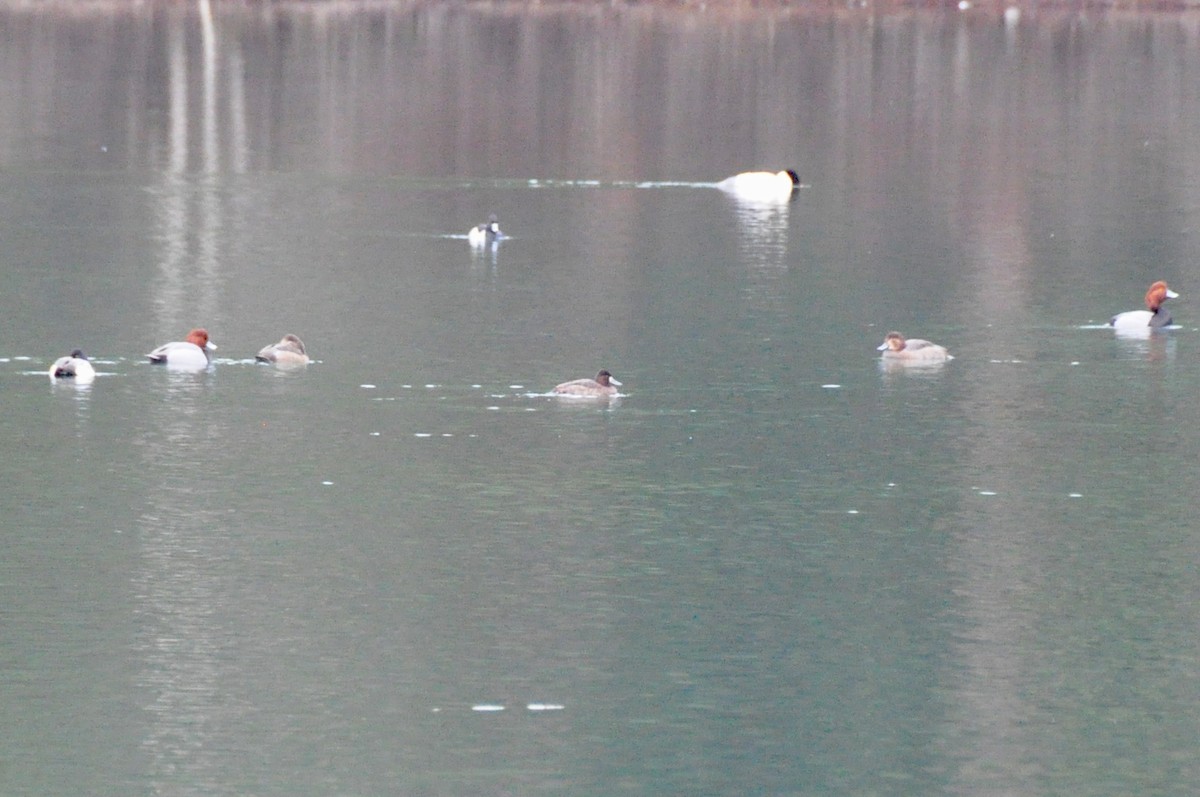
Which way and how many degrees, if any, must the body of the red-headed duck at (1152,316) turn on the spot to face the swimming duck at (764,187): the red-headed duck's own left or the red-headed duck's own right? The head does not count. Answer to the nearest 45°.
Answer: approximately 135° to the red-headed duck's own left

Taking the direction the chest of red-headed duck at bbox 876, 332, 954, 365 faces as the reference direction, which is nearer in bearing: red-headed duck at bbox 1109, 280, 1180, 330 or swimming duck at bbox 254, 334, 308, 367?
the swimming duck

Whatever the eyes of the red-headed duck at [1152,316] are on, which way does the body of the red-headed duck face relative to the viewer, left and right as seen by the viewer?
facing to the right of the viewer

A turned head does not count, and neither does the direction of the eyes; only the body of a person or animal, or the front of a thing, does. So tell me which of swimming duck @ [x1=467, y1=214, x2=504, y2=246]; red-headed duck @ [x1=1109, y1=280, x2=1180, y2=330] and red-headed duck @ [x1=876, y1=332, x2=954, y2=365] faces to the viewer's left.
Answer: red-headed duck @ [x1=876, y1=332, x2=954, y2=365]

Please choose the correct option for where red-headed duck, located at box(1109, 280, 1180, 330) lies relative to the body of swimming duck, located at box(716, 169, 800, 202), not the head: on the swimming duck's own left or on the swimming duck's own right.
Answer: on the swimming duck's own right

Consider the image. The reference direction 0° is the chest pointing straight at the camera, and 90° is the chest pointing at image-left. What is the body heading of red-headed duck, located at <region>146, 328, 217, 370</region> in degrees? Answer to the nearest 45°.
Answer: approximately 270°

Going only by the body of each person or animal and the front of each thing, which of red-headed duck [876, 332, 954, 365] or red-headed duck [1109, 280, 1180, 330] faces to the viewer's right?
red-headed duck [1109, 280, 1180, 330]

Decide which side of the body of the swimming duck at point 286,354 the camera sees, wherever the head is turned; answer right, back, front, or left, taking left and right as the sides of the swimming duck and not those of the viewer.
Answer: right

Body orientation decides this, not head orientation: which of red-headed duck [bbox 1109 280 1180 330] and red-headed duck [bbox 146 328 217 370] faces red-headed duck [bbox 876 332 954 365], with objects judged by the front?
red-headed duck [bbox 146 328 217 370]

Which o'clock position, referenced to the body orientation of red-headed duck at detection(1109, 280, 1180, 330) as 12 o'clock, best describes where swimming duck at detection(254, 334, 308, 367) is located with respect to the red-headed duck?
The swimming duck is roughly at 5 o'clock from the red-headed duck.

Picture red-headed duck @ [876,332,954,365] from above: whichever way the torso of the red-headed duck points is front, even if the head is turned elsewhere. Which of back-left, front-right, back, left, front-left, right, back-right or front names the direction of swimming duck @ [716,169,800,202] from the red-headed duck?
right

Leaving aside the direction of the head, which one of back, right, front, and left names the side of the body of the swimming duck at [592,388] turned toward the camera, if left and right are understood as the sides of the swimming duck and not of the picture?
right

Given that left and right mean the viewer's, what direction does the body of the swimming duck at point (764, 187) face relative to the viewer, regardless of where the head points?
facing to the right of the viewer

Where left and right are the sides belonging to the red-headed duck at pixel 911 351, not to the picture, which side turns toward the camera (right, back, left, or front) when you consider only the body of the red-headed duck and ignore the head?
left

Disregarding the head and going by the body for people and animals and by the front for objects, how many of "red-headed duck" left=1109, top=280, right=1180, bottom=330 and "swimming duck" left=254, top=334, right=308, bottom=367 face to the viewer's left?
0
